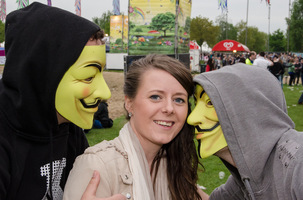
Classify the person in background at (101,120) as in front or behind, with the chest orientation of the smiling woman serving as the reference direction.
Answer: behind

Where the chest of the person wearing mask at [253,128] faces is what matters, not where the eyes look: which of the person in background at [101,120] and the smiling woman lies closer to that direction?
the smiling woman

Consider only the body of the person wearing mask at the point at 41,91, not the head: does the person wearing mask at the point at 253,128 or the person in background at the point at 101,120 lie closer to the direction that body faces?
the person wearing mask
